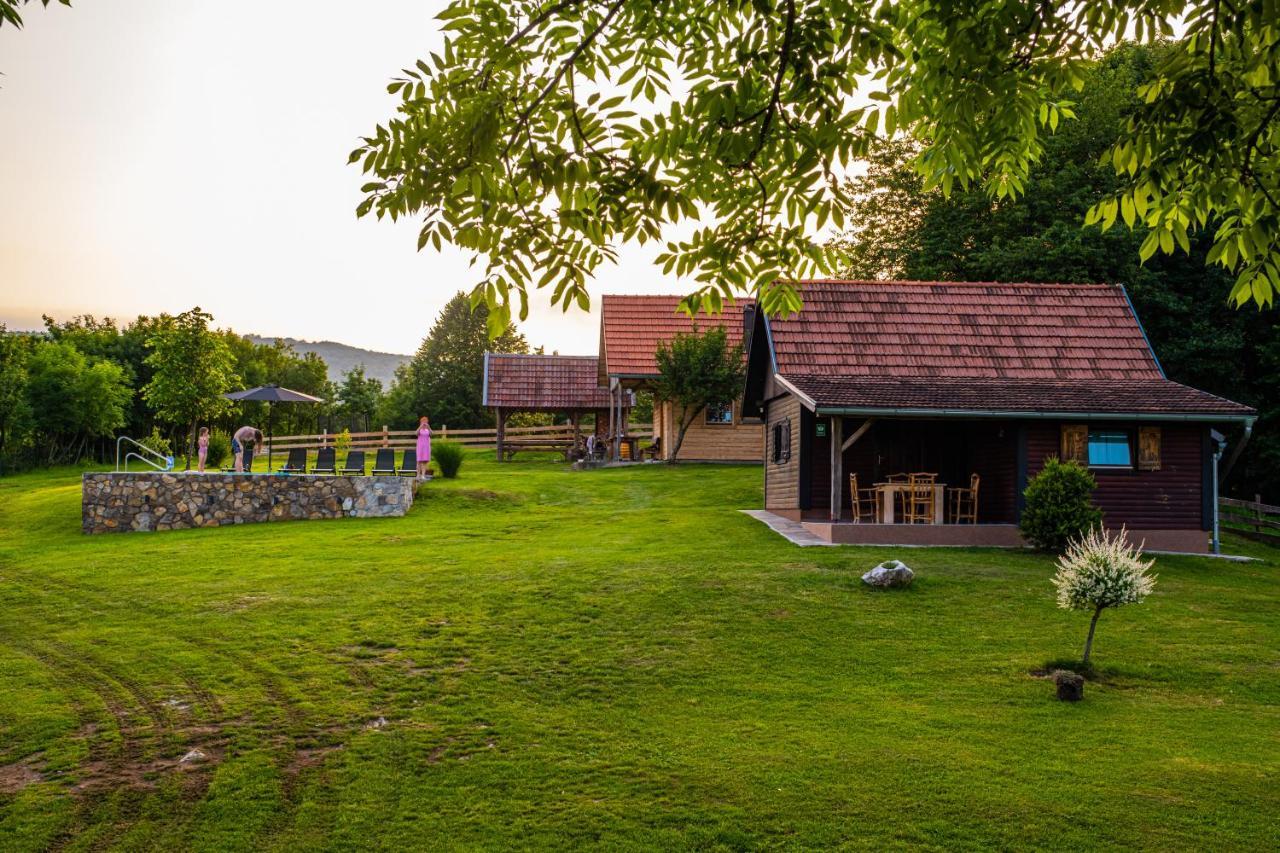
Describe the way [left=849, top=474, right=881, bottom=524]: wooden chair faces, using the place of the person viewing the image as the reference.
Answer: facing to the right of the viewer

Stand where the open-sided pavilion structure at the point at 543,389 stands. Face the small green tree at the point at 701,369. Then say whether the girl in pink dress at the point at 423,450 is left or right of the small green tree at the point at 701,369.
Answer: right

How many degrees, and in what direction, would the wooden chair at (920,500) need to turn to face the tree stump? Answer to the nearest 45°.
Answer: approximately 180°

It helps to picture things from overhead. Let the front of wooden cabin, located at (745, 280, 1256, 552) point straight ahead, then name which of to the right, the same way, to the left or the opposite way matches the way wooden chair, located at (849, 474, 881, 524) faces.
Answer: to the left

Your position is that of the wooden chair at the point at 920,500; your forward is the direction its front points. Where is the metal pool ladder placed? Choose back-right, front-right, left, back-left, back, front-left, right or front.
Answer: left

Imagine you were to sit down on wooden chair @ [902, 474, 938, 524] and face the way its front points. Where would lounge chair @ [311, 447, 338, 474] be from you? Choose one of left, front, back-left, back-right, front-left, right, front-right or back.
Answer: left

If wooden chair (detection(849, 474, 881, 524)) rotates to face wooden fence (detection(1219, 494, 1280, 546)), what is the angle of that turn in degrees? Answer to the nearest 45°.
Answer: approximately 45° to its left

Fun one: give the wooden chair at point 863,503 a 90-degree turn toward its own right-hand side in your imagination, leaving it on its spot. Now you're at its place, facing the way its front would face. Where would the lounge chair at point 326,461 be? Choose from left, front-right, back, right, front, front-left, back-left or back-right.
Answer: right

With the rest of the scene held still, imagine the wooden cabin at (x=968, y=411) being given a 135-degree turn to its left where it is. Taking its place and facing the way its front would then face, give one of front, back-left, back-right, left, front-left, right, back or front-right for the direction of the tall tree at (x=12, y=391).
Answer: back-left

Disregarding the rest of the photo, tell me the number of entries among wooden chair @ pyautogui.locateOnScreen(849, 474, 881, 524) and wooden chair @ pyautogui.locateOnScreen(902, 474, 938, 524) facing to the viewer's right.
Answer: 1

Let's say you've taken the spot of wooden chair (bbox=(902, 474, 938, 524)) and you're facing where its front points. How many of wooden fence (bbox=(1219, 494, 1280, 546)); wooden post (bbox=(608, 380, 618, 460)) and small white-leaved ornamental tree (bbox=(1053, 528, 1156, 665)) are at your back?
1

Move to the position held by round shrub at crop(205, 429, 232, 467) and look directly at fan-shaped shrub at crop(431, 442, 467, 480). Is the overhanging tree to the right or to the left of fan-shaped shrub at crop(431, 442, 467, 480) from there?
right

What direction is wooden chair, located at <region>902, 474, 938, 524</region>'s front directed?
away from the camera

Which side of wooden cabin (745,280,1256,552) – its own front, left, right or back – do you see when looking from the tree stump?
front
